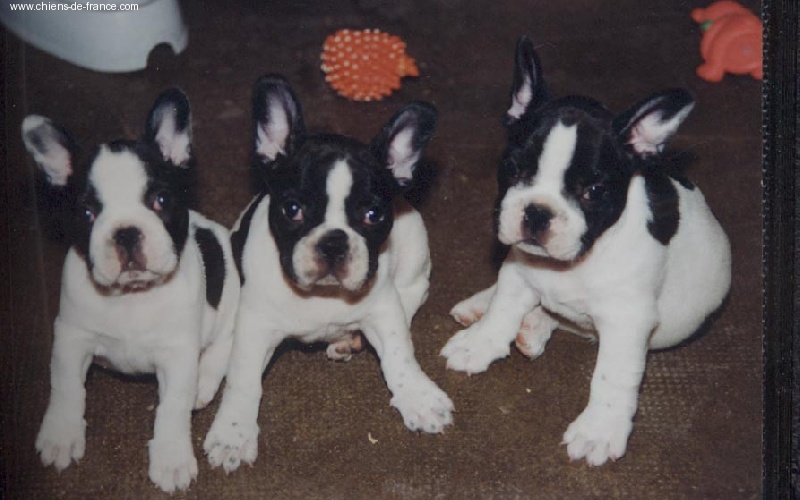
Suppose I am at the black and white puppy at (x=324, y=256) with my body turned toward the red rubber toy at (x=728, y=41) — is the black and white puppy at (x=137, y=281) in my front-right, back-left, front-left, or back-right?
back-left

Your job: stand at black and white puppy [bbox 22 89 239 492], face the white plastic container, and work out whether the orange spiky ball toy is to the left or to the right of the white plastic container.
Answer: right

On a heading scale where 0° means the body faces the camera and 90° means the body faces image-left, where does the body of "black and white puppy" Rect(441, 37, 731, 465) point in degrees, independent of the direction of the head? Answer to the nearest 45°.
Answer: approximately 45°

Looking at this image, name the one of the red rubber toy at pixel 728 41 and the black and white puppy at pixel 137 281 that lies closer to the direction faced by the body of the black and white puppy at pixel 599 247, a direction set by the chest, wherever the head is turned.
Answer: the black and white puppy

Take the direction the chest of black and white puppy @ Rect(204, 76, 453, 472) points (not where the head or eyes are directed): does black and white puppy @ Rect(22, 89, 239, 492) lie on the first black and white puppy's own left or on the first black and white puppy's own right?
on the first black and white puppy's own right

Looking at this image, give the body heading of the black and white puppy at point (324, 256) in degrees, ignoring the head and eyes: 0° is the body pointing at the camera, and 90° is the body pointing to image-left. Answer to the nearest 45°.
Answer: approximately 0°

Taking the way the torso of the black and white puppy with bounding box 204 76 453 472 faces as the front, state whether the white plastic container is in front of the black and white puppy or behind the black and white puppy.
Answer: behind

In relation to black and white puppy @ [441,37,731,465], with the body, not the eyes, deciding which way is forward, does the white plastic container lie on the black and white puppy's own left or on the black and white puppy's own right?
on the black and white puppy's own right

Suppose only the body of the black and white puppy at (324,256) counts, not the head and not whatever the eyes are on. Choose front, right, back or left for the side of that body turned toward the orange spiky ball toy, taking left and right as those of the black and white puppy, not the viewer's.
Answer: back

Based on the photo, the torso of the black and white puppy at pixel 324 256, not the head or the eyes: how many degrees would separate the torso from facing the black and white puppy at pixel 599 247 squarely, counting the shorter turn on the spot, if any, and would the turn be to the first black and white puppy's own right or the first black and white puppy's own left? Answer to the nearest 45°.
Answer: approximately 90° to the first black and white puppy's own left
